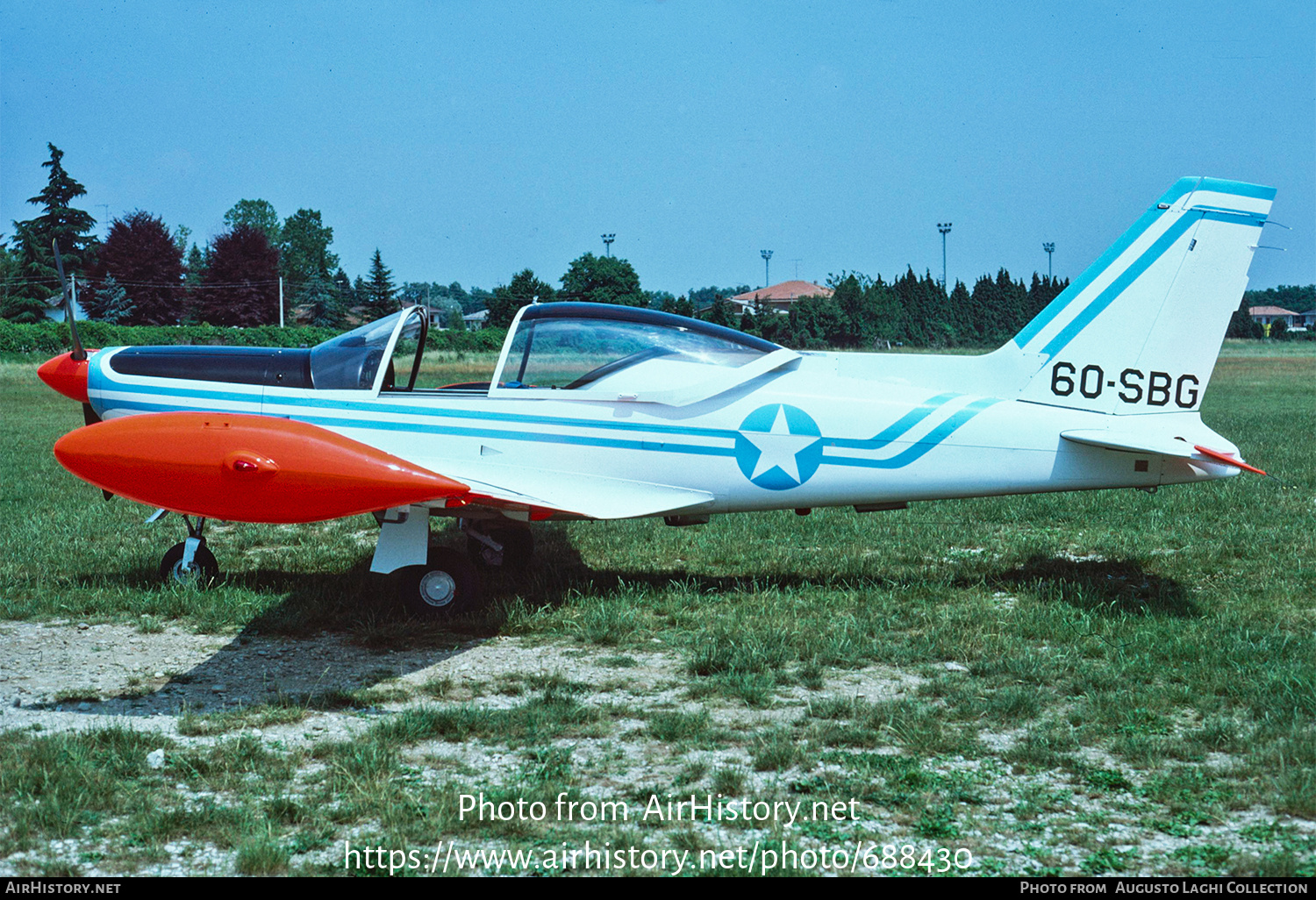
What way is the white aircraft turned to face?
to the viewer's left
